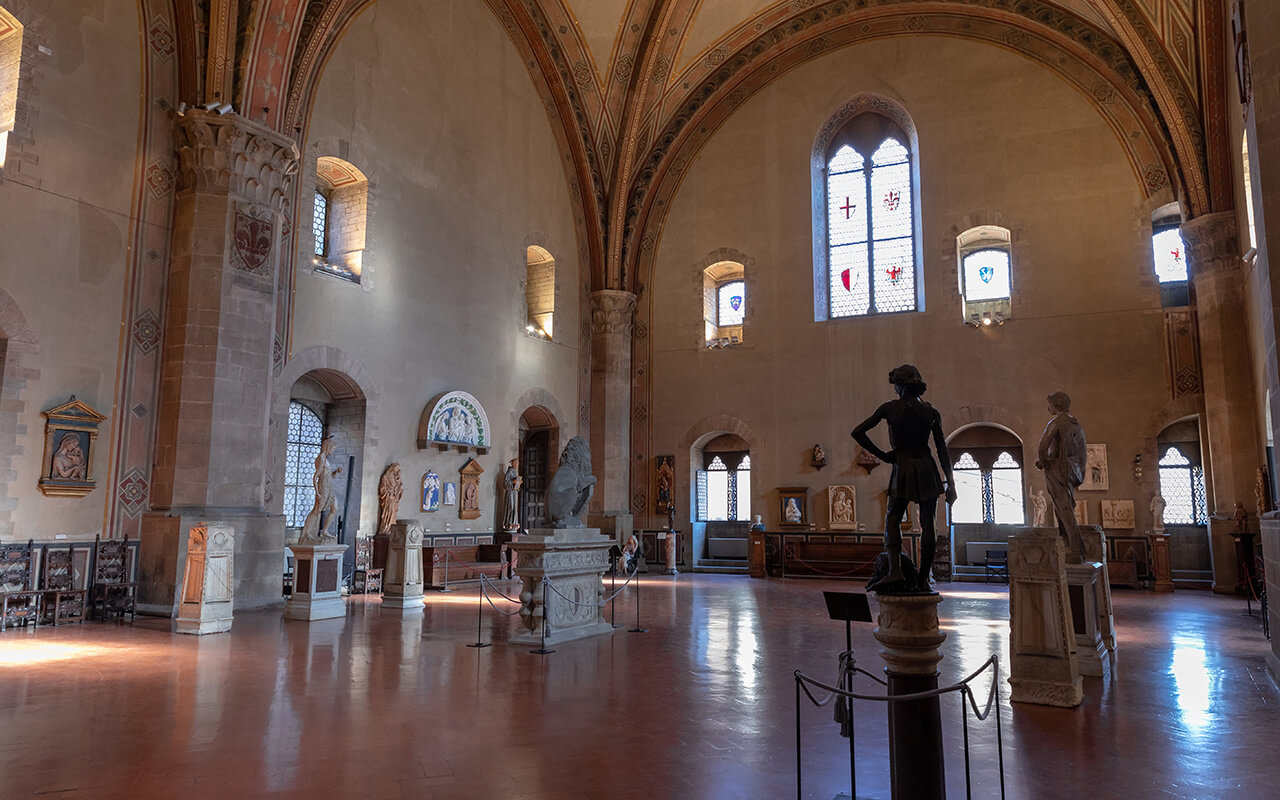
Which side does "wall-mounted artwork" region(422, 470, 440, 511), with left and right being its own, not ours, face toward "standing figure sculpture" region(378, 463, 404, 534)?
right

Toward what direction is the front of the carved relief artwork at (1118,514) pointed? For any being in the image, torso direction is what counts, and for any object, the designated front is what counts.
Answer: toward the camera

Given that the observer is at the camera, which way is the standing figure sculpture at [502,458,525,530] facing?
facing the viewer and to the right of the viewer

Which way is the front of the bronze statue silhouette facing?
away from the camera

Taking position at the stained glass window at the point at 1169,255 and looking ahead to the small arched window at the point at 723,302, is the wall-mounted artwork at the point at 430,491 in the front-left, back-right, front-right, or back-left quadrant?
front-left

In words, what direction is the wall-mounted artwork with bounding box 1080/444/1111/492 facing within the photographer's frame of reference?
facing the viewer

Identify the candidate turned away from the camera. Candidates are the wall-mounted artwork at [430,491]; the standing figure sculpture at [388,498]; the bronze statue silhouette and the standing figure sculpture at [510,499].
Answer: the bronze statue silhouette

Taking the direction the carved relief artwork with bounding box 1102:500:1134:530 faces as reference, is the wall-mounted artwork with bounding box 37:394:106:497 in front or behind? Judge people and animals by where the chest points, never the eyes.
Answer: in front

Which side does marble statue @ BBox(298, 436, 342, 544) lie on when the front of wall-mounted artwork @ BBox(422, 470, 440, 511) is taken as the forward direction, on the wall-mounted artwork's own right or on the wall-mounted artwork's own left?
on the wall-mounted artwork's own right

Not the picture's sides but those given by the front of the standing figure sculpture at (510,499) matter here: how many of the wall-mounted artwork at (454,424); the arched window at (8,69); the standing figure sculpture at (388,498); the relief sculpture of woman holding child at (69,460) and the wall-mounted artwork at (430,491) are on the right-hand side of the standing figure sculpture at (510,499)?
5

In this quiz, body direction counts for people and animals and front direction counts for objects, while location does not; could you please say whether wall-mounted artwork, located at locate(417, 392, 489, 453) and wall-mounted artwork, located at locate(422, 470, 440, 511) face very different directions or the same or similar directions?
same or similar directions

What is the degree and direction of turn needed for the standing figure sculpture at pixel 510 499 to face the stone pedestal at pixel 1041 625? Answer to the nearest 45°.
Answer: approximately 45° to its right

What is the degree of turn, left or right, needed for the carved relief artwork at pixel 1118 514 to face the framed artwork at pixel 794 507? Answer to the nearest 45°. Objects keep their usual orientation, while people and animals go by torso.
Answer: approximately 90° to its right

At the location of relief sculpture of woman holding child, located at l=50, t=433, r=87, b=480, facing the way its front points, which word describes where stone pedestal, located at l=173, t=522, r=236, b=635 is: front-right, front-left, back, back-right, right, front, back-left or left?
front

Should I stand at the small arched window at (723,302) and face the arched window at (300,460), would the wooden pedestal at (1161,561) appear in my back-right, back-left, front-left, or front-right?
back-left

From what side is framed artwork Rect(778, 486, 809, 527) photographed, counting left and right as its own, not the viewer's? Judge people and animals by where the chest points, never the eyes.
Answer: front
